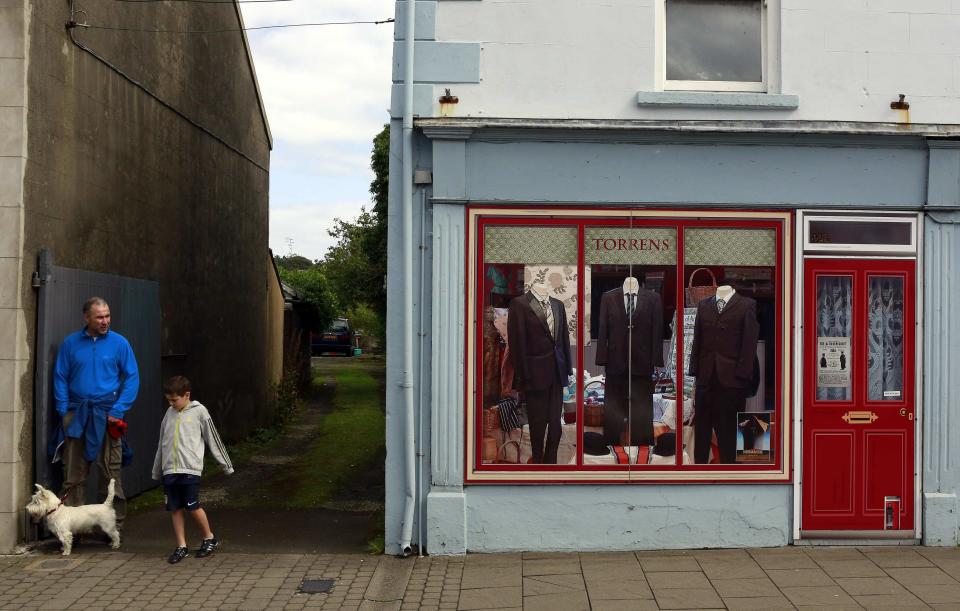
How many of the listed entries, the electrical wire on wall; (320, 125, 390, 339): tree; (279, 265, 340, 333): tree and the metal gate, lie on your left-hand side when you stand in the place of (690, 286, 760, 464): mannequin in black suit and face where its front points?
0

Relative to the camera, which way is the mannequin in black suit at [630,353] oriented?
toward the camera

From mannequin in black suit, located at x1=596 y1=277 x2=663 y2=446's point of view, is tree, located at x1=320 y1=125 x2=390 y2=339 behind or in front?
behind

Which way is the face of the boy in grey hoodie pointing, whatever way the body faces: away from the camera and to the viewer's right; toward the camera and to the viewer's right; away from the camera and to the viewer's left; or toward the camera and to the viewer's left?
toward the camera and to the viewer's left

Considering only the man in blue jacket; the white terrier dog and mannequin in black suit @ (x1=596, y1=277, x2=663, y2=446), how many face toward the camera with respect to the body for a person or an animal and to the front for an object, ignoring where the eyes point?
2

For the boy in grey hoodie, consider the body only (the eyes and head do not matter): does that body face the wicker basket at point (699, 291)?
no

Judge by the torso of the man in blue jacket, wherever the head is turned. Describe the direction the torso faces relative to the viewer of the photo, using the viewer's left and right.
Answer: facing the viewer

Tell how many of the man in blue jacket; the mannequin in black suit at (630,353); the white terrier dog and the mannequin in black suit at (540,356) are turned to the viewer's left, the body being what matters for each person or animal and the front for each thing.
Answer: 1

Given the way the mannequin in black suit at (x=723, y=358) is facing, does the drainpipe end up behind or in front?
in front

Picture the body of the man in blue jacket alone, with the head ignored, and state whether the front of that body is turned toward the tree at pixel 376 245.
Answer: no

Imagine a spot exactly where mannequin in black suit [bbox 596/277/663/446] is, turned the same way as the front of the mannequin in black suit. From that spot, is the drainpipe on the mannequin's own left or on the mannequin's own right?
on the mannequin's own right

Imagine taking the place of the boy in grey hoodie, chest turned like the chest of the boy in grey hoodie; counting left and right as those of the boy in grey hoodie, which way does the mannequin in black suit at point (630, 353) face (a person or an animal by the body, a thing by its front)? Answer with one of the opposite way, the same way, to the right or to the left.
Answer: the same way

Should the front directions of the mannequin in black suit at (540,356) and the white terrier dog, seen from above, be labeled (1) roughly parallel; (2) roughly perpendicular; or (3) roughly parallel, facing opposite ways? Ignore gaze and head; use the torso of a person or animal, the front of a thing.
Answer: roughly perpendicular

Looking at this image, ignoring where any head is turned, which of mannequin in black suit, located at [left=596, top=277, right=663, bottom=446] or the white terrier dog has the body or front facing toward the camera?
the mannequin in black suit

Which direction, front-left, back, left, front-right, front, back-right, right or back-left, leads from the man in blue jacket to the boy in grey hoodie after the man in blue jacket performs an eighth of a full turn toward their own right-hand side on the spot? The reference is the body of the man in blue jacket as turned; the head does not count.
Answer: left

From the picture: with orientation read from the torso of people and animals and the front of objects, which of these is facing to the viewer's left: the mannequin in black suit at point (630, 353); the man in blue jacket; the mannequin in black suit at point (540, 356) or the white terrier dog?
the white terrier dog

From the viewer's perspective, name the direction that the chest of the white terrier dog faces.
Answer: to the viewer's left

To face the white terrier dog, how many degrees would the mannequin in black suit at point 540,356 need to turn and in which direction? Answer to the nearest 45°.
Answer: approximately 135° to its right
